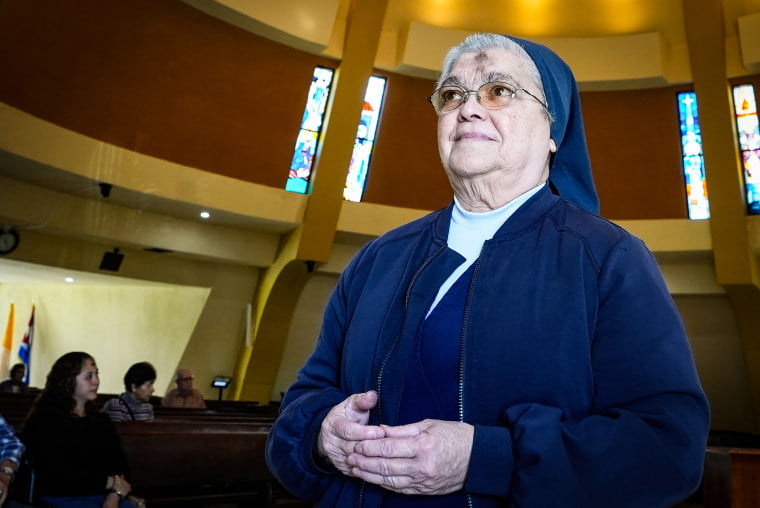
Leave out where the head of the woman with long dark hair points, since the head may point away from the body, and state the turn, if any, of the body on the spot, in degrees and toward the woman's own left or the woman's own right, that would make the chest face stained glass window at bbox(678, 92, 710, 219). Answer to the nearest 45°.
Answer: approximately 45° to the woman's own left

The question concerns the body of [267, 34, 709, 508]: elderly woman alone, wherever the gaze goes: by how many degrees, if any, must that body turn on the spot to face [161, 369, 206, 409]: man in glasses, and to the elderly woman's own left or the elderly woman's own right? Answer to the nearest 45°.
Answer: approximately 90° to the elderly woman's own right

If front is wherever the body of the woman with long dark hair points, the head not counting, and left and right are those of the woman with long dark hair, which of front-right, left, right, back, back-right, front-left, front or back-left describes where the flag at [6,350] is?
back-left

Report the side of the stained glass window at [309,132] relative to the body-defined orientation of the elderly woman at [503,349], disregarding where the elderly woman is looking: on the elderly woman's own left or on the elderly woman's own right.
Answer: on the elderly woman's own right

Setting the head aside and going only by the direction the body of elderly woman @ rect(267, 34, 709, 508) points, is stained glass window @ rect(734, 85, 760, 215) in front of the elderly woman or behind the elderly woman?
behind

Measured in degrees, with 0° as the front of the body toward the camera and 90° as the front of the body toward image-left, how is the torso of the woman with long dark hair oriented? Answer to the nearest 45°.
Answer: approximately 315°

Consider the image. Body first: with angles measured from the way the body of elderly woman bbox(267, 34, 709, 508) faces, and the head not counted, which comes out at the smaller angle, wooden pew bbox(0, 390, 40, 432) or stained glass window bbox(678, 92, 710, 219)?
the wooden pew

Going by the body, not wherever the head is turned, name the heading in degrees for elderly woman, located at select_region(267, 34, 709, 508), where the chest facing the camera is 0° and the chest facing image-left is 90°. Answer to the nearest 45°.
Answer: approximately 45°
